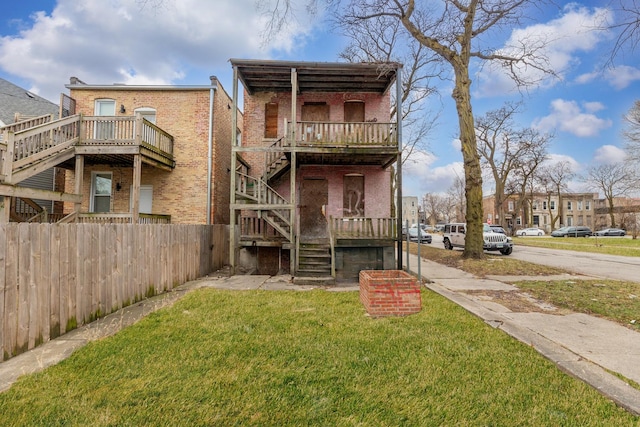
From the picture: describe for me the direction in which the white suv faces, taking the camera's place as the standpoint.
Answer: facing the viewer and to the right of the viewer

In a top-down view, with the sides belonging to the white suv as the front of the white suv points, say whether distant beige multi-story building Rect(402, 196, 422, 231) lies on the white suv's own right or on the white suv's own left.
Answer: on the white suv's own left

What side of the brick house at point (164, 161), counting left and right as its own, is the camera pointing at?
back

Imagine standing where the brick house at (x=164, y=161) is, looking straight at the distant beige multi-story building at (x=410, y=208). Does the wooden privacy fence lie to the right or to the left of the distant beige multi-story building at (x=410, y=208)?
right

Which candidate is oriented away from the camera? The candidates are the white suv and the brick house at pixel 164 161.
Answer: the brick house

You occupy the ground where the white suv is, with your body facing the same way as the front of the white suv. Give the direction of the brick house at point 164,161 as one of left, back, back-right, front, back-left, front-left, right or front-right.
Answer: right

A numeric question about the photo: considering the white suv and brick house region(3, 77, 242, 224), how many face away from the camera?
1
